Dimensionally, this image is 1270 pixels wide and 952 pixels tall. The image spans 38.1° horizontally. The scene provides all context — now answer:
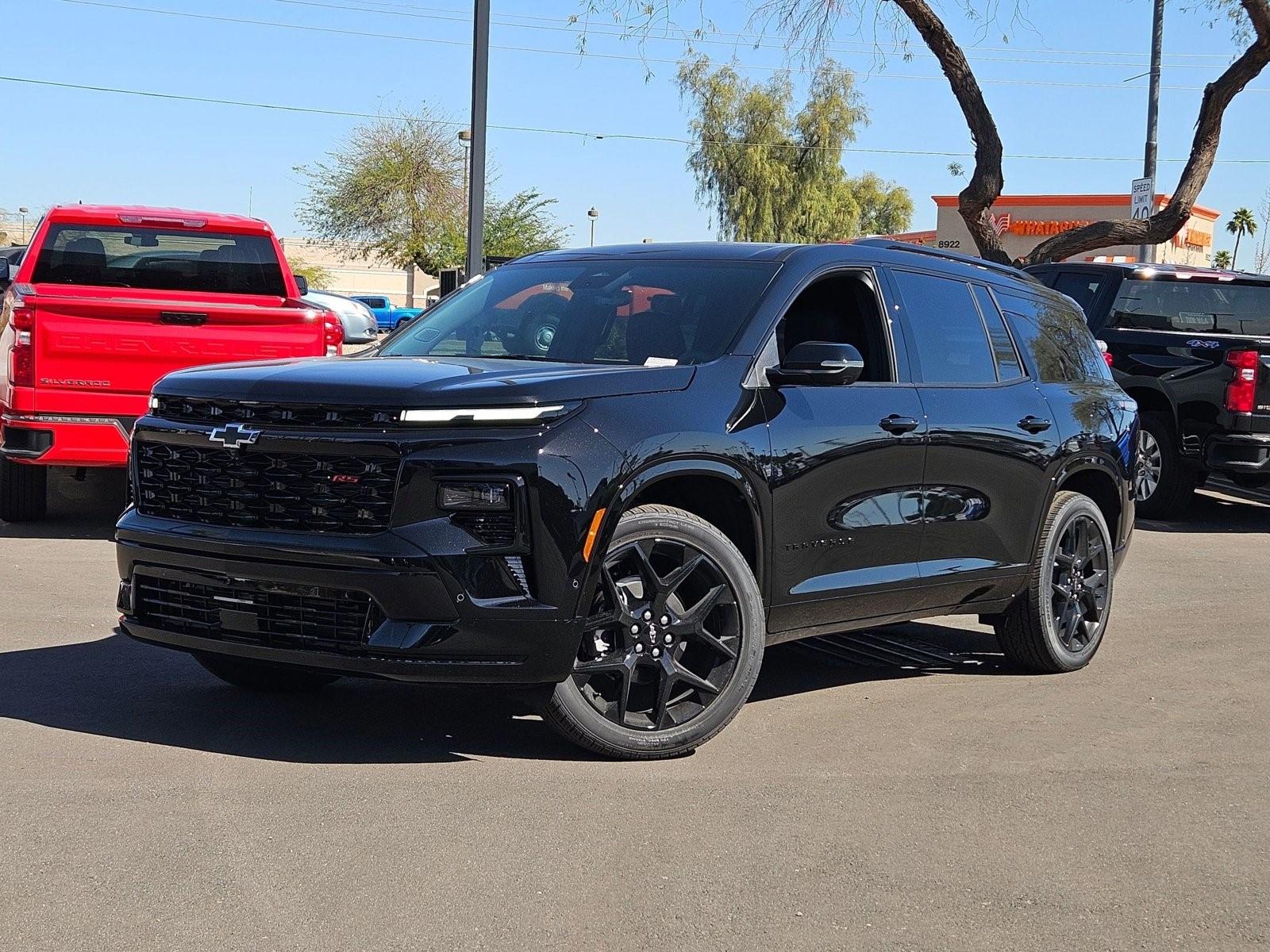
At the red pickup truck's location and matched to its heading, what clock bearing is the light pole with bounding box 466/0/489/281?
The light pole is roughly at 1 o'clock from the red pickup truck.

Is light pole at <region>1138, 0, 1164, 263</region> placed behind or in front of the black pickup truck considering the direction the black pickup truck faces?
in front

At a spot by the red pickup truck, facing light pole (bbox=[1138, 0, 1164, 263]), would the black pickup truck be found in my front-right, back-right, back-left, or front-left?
front-right

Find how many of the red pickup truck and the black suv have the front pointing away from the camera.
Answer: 1

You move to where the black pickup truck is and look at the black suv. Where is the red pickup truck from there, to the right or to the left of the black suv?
right

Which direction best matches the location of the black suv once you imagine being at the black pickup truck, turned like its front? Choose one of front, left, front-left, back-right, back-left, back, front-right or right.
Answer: back-left

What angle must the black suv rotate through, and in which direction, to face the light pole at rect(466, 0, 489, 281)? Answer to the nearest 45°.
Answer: approximately 135° to its right

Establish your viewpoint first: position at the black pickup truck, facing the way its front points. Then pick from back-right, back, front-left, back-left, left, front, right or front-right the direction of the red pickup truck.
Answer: left

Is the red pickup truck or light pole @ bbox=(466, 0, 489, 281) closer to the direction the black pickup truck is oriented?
the light pole

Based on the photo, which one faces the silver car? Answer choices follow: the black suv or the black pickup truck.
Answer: the black pickup truck

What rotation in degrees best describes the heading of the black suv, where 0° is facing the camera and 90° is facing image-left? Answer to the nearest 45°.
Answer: approximately 45°

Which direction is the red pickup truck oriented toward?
away from the camera

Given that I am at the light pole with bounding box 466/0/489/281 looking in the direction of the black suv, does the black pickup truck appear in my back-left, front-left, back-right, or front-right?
front-left

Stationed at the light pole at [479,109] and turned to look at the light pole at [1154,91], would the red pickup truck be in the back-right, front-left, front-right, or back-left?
back-right

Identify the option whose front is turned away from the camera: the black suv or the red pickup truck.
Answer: the red pickup truck

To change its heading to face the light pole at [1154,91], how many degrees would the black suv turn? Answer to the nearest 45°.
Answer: approximately 135° to its right

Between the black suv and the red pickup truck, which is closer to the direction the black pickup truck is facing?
the red pickup truck
